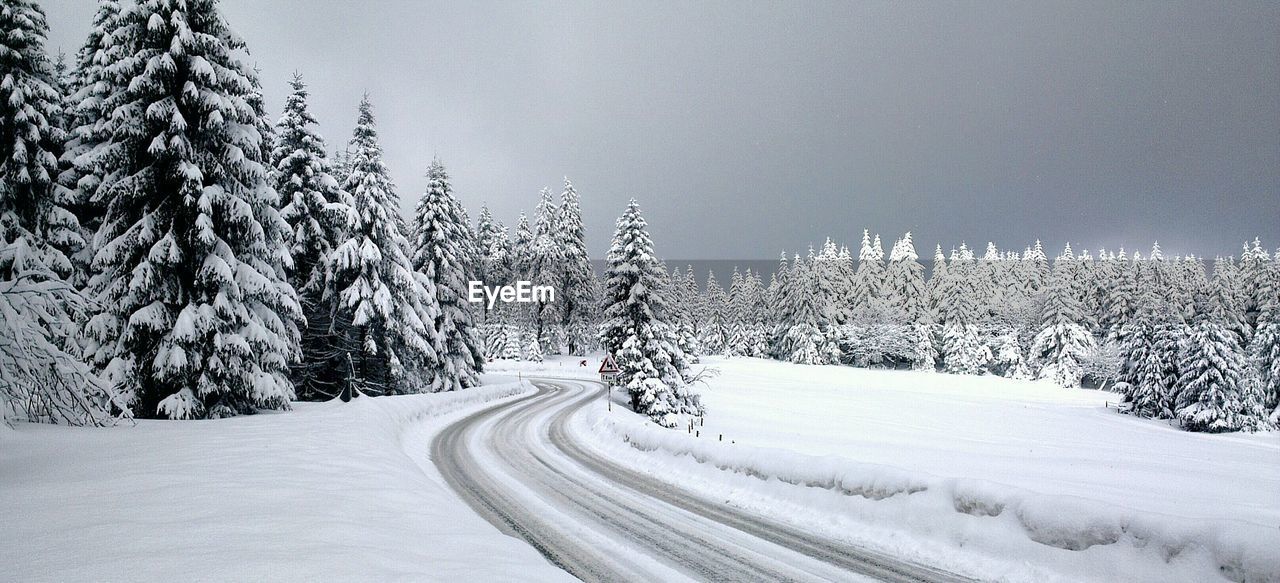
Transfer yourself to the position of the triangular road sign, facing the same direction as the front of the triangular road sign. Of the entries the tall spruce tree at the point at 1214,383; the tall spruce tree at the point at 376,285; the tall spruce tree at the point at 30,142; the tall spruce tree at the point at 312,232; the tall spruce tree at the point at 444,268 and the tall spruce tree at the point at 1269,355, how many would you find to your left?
2

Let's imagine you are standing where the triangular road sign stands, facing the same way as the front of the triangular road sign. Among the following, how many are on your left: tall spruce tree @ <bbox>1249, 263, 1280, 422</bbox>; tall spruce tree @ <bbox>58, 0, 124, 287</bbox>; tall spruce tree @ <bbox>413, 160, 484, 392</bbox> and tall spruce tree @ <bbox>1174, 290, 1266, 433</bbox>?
2

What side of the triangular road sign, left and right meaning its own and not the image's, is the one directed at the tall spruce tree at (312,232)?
right

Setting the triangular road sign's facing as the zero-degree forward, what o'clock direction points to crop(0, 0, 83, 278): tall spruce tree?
The tall spruce tree is roughly at 2 o'clock from the triangular road sign.

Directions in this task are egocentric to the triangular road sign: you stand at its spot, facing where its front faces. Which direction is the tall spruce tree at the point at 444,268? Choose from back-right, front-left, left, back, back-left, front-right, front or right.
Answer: back-right

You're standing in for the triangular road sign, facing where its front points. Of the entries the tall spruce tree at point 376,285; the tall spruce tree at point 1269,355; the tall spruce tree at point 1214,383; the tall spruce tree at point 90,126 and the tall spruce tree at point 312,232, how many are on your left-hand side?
2

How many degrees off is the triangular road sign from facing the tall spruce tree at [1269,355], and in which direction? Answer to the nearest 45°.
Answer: approximately 90° to its left

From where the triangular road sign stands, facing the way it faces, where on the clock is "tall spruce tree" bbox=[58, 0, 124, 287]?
The tall spruce tree is roughly at 2 o'clock from the triangular road sign.

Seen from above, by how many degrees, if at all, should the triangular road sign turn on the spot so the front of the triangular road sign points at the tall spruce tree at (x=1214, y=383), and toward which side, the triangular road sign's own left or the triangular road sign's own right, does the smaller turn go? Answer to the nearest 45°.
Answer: approximately 90° to the triangular road sign's own left

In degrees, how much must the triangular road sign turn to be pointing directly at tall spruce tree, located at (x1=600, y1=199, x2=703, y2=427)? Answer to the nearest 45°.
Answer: approximately 135° to its left

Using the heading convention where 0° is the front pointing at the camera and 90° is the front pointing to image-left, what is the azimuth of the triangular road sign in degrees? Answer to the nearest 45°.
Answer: approximately 0°

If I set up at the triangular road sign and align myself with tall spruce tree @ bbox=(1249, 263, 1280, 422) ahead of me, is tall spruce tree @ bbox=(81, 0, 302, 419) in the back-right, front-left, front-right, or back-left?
back-right
